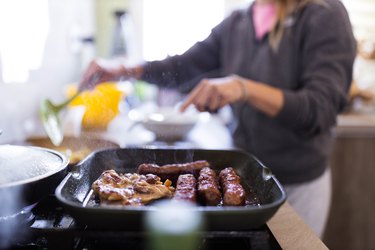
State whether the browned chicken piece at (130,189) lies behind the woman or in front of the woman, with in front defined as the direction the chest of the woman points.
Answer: in front

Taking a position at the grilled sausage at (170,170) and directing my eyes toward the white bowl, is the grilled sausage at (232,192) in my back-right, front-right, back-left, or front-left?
back-right

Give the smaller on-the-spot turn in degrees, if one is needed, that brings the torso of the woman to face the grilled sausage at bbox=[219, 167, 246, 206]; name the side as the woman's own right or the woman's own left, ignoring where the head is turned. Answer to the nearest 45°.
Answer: approximately 45° to the woman's own left

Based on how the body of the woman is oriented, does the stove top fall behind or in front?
in front

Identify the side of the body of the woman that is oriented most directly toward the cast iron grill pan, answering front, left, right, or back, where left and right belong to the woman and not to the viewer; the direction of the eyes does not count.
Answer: front

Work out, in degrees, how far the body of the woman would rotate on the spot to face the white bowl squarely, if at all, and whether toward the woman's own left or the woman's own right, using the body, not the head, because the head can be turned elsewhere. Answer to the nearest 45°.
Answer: approximately 45° to the woman's own right

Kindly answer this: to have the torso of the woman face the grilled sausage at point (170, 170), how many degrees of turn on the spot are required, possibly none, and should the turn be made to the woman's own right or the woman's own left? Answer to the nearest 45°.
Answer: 0° — they already face it

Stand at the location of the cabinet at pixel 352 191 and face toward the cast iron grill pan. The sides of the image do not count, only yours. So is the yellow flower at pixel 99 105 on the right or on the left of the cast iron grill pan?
right

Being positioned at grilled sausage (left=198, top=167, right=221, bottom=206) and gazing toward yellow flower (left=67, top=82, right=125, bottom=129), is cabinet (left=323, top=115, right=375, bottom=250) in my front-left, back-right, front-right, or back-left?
front-right

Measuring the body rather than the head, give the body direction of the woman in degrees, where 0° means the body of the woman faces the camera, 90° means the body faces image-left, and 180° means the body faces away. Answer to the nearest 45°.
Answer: approximately 45°

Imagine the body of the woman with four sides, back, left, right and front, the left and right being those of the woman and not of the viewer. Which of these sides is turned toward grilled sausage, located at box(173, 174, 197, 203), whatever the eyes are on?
front
